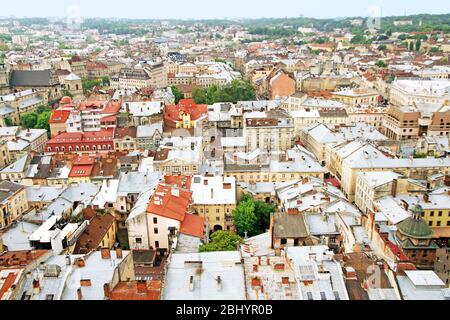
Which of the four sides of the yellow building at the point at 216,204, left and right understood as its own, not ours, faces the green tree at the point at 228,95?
back

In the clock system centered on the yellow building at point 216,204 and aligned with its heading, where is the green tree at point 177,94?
The green tree is roughly at 6 o'clock from the yellow building.

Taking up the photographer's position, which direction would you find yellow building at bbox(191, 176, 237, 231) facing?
facing the viewer

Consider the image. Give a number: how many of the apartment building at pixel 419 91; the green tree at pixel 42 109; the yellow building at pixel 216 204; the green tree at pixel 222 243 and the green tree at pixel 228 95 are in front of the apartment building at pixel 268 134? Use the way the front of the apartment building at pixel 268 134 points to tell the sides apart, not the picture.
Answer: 2

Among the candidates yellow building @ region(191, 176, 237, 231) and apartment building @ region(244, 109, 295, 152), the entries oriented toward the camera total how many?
2

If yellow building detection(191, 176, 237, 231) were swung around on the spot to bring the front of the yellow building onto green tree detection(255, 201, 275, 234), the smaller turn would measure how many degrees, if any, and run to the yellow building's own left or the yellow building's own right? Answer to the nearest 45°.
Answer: approximately 90° to the yellow building's own left

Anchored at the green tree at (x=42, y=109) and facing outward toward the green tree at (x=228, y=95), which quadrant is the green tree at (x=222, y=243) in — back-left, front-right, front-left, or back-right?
front-right

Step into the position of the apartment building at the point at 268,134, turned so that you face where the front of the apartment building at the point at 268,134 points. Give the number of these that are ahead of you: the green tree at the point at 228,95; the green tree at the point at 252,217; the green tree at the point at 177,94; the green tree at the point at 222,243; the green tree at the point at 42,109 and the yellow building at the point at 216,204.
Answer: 3

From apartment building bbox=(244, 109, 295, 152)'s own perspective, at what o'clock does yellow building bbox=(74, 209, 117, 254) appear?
The yellow building is roughly at 1 o'clock from the apartment building.

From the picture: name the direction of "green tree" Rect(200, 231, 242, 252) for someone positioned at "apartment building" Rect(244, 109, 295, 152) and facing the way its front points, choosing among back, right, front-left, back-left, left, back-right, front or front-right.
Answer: front

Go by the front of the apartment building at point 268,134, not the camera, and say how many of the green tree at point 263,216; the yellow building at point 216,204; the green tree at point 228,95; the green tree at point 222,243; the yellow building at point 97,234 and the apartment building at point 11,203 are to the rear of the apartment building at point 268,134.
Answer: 1

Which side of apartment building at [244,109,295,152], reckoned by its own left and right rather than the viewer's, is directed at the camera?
front

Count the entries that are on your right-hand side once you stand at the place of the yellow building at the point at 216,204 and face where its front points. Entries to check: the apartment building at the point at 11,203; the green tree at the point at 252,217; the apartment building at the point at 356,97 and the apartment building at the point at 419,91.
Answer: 1

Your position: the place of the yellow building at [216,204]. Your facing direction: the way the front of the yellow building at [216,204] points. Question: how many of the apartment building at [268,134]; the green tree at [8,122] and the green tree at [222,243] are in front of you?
1

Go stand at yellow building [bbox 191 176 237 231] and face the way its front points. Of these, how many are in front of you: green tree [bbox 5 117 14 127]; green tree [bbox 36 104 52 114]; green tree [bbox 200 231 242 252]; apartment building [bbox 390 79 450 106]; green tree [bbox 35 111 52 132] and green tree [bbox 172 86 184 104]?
1

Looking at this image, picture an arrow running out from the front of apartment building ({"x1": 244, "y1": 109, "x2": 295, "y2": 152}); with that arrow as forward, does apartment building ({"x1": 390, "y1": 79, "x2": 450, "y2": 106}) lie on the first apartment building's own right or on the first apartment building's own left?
on the first apartment building's own left

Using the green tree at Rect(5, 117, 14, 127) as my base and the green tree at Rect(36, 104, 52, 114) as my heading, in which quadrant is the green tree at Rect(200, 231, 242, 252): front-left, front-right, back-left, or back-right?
back-right

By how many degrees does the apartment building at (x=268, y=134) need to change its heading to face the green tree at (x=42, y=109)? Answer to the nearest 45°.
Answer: approximately 135° to its right

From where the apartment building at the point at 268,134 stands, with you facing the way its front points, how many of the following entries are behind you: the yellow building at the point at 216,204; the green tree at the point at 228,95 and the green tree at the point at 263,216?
1
